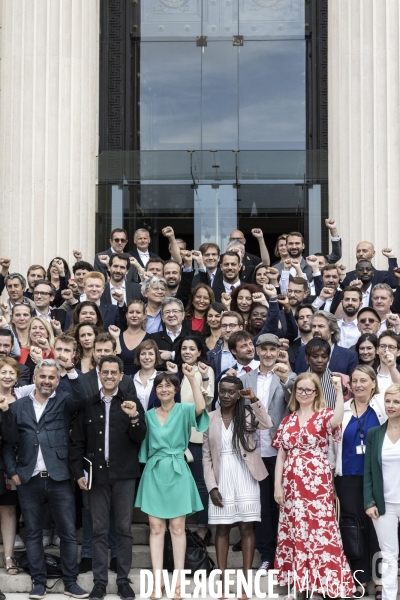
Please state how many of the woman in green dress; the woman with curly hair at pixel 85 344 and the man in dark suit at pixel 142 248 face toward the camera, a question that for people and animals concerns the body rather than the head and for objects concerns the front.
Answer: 3

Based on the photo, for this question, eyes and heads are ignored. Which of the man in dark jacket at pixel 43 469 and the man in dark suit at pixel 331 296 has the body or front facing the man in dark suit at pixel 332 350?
the man in dark suit at pixel 331 296

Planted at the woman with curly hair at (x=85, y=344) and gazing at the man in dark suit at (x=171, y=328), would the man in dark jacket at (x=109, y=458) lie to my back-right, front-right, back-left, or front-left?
back-right

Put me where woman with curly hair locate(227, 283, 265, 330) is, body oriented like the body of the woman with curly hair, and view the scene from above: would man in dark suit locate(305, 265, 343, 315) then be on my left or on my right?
on my left

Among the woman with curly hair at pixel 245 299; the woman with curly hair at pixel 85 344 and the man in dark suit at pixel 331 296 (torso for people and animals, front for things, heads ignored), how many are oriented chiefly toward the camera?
3

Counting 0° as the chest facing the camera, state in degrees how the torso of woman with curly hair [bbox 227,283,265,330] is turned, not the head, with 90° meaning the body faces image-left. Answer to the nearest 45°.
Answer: approximately 0°
